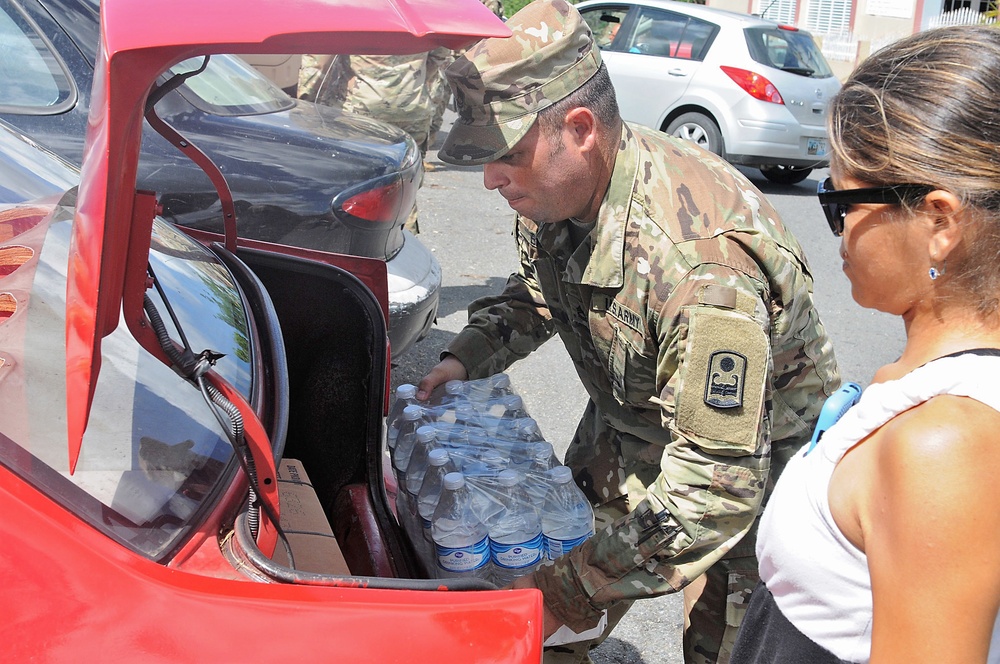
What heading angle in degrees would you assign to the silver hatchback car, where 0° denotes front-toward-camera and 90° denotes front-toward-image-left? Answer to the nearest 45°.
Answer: approximately 135°

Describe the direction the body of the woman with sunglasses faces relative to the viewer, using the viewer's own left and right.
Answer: facing to the left of the viewer

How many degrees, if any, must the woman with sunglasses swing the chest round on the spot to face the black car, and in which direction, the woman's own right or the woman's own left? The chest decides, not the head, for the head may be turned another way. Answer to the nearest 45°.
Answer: approximately 45° to the woman's own right

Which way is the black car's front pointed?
to the viewer's left

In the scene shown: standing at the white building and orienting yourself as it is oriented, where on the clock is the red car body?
The red car body is roughly at 12 o'clock from the white building.

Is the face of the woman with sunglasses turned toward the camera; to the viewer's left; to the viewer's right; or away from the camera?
to the viewer's left

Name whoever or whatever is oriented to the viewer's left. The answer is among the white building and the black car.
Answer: the black car

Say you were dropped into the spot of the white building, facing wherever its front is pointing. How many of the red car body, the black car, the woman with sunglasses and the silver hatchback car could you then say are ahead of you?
4

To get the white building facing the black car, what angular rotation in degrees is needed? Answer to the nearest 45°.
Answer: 0° — it already faces it

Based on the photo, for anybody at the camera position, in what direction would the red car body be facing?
facing to the left of the viewer

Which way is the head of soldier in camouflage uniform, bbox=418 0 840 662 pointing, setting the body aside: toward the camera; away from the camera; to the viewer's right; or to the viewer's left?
to the viewer's left

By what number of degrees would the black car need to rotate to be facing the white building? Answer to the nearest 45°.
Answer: approximately 135° to its right
